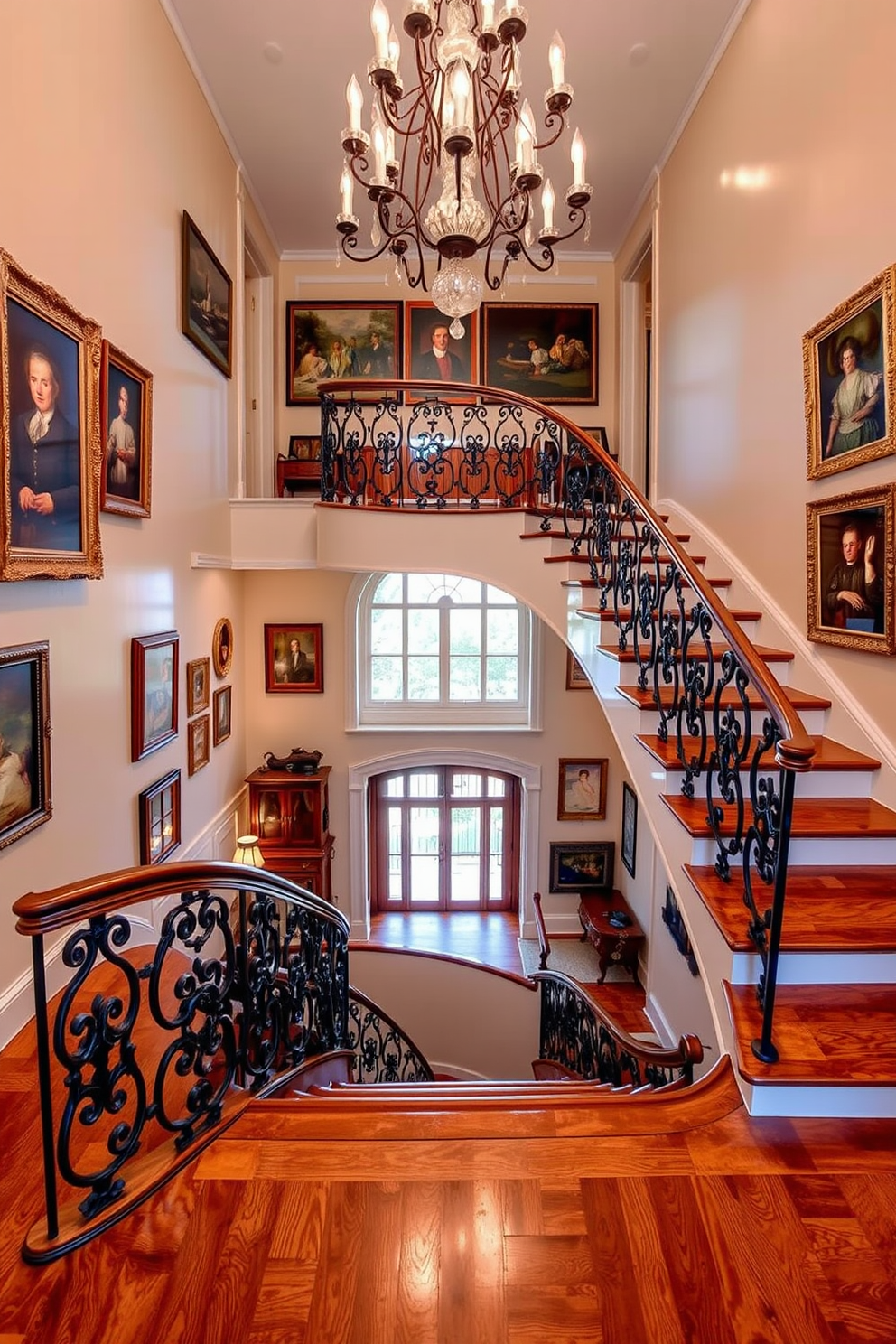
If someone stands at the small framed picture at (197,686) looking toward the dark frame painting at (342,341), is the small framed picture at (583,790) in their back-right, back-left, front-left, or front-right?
front-right

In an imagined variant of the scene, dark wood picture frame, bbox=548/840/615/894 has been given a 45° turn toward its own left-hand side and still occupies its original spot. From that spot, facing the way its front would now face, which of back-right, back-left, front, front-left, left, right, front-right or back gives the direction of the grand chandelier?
front-right

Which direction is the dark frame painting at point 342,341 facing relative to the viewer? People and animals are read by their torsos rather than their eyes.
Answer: toward the camera

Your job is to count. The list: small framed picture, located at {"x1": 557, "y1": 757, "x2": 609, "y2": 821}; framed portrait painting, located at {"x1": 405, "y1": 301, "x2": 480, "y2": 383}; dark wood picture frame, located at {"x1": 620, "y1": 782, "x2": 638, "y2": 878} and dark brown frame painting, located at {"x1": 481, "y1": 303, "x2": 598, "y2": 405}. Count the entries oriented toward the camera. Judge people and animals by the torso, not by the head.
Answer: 3

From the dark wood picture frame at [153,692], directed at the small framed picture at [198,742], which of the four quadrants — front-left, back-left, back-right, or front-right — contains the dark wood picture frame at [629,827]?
front-right

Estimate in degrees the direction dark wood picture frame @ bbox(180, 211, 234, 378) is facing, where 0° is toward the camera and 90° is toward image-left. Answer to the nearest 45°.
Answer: approximately 315°

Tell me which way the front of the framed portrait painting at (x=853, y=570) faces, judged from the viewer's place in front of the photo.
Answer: facing the viewer and to the left of the viewer

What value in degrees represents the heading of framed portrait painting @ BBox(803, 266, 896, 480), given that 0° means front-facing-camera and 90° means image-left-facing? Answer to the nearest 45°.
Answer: approximately 45°

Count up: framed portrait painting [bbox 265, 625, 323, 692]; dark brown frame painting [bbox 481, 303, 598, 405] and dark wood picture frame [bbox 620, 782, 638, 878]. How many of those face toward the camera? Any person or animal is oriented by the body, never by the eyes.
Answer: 2

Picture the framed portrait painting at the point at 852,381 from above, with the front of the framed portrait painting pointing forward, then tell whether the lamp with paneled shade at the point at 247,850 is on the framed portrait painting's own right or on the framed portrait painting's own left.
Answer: on the framed portrait painting's own right

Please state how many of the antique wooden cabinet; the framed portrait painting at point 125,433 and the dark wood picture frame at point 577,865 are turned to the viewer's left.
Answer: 0

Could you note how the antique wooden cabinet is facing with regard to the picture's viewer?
facing the viewer
